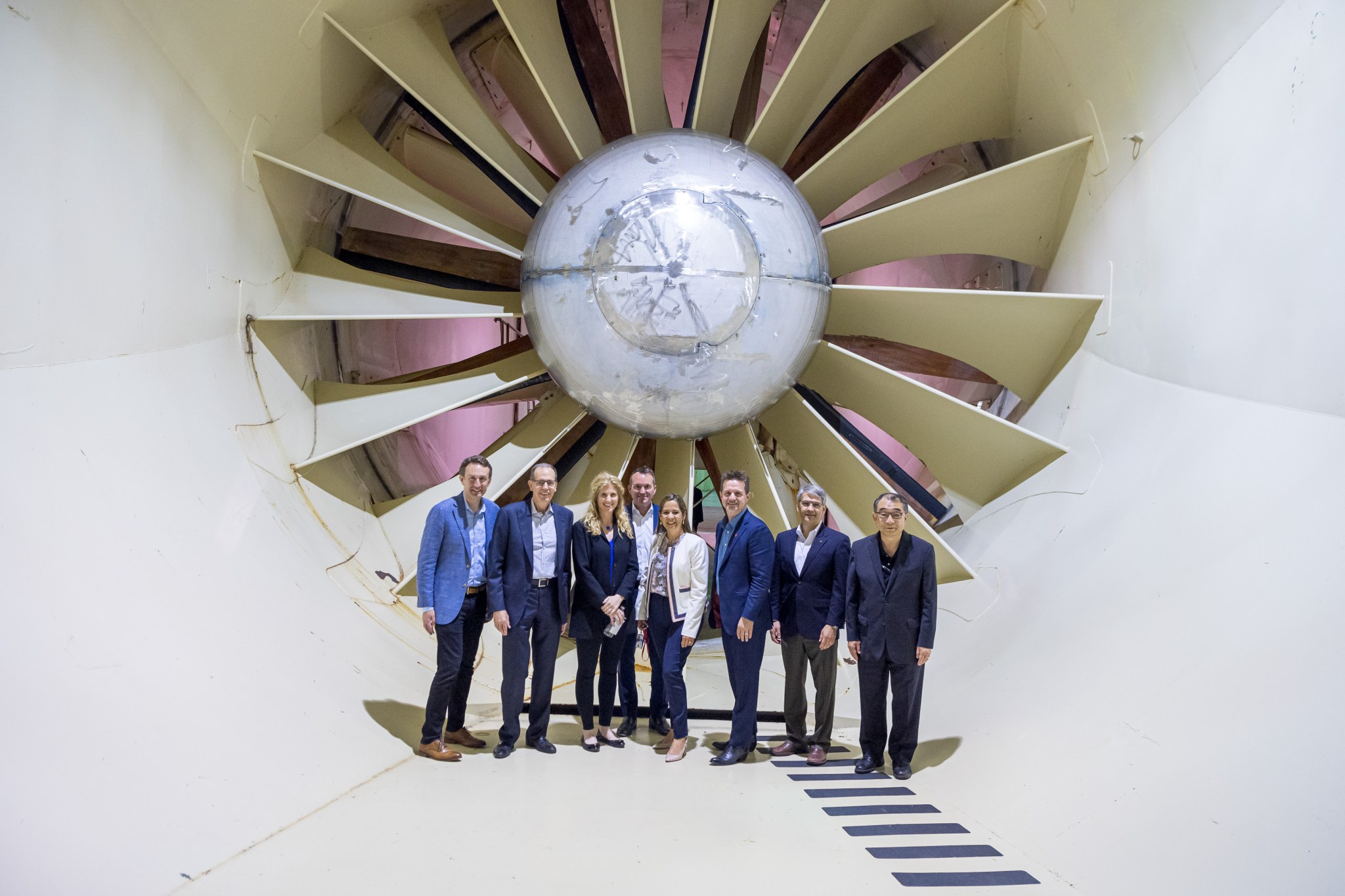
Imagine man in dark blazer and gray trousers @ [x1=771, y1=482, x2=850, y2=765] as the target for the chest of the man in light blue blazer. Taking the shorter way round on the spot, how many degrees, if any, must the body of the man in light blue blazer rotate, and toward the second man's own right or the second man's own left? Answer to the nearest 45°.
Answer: approximately 45° to the second man's own left

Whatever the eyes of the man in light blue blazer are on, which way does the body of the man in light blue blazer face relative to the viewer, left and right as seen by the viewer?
facing the viewer and to the right of the viewer

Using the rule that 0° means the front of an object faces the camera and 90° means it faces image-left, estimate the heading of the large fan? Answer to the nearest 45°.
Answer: approximately 0°

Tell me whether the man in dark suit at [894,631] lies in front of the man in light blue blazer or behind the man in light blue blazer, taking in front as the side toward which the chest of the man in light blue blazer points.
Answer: in front

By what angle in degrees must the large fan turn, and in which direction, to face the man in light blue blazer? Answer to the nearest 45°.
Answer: approximately 45° to its right

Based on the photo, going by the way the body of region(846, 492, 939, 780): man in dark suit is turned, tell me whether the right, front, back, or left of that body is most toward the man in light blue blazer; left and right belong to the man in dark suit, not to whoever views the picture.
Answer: right

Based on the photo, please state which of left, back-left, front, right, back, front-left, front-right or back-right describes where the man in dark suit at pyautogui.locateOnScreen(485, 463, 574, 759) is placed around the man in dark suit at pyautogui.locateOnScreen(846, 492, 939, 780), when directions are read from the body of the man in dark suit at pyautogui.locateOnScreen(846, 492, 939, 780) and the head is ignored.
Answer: right

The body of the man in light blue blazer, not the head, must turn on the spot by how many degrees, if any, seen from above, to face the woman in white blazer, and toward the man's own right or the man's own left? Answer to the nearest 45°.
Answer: approximately 45° to the man's own left
